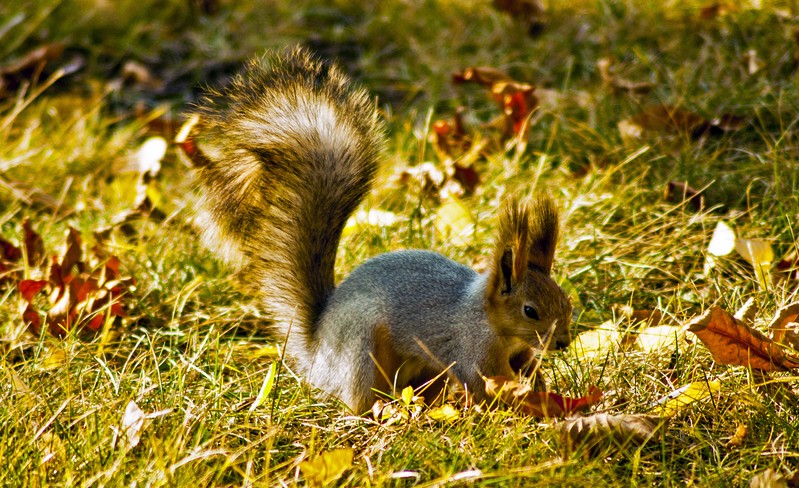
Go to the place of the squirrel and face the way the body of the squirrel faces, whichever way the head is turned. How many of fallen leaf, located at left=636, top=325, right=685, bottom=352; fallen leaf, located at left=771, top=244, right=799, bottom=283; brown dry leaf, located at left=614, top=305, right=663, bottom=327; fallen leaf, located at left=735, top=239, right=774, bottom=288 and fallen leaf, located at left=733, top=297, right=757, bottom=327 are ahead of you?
5

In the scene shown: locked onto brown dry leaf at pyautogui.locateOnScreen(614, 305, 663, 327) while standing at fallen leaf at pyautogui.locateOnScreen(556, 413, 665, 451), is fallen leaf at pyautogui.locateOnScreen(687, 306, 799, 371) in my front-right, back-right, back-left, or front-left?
front-right

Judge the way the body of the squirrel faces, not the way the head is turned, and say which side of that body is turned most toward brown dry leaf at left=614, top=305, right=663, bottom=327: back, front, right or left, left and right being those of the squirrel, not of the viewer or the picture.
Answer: front

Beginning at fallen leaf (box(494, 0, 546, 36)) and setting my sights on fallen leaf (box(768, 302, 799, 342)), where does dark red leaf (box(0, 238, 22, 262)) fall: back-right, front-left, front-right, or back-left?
front-right

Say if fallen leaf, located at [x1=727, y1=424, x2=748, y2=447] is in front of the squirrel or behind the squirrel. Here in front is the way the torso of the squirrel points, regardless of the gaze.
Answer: in front

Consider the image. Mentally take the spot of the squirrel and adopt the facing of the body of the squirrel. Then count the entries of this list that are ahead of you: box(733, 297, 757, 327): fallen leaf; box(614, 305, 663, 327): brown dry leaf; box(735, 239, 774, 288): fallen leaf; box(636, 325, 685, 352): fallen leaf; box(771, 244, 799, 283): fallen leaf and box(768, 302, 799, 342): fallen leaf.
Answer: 6

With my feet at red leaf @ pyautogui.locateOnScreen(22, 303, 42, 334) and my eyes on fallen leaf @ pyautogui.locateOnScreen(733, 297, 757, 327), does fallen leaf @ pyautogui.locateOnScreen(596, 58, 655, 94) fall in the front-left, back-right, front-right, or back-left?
front-left

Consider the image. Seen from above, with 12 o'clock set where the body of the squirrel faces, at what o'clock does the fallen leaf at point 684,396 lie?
The fallen leaf is roughly at 1 o'clock from the squirrel.

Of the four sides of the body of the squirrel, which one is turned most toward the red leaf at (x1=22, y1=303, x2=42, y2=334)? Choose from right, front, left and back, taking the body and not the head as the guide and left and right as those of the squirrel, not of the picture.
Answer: back

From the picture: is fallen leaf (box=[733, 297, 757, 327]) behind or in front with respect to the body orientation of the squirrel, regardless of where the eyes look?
in front

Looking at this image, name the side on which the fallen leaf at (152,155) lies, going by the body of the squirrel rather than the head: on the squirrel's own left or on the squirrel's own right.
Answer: on the squirrel's own left

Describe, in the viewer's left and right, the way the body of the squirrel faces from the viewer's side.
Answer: facing to the right of the viewer

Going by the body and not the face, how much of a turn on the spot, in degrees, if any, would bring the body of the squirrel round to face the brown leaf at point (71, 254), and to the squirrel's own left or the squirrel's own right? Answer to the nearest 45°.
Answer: approximately 135° to the squirrel's own left

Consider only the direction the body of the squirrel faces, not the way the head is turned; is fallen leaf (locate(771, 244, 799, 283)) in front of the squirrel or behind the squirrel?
in front

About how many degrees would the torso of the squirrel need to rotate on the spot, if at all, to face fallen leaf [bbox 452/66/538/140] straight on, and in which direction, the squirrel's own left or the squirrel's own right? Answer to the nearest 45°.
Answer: approximately 45° to the squirrel's own left
